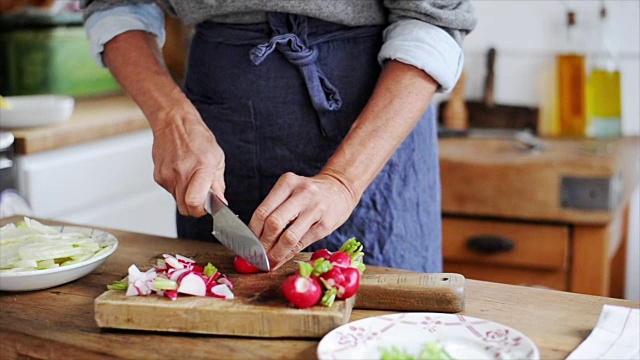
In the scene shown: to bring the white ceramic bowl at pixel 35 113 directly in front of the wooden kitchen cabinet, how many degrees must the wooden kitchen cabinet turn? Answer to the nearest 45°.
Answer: approximately 90° to its right

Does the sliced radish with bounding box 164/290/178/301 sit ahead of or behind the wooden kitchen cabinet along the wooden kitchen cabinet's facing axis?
ahead

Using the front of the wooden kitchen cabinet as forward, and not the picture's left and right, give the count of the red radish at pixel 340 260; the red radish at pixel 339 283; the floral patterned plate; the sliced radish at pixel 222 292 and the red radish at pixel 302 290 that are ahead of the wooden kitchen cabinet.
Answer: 5

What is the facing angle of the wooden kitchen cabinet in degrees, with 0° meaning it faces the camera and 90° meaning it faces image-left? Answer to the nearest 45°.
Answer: approximately 0°

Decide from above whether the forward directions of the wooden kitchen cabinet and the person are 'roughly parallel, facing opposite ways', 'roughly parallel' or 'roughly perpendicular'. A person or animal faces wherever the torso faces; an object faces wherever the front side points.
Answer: roughly parallel

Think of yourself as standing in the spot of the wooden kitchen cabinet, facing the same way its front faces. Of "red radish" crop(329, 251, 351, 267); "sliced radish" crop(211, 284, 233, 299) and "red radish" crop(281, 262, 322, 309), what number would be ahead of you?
3

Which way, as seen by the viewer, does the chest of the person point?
toward the camera

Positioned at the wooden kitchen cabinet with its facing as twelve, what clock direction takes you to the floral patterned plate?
The floral patterned plate is roughly at 12 o'clock from the wooden kitchen cabinet.

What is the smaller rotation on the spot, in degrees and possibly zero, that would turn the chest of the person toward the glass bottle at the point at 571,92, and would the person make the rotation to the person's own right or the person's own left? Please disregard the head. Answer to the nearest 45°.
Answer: approximately 135° to the person's own left

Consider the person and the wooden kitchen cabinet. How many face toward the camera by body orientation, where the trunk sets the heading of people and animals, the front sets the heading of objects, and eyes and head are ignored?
2

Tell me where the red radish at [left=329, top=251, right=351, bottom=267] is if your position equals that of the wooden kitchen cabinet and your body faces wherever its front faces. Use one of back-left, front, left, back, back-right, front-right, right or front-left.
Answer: front
